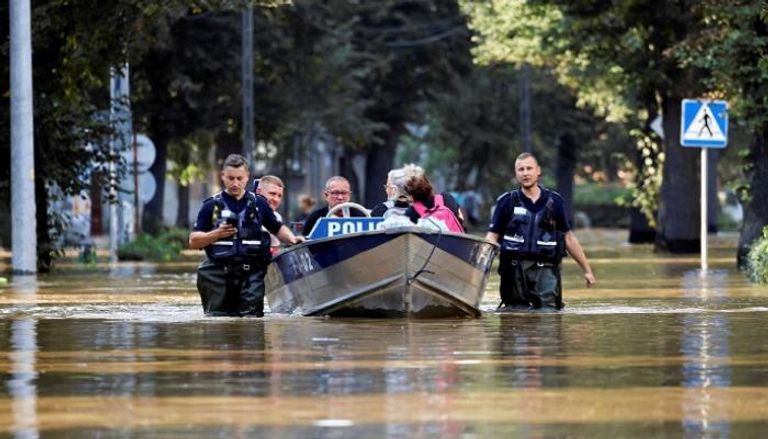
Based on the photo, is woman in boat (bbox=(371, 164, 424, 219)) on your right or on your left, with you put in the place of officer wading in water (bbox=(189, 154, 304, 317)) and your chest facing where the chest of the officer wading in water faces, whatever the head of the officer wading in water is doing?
on your left

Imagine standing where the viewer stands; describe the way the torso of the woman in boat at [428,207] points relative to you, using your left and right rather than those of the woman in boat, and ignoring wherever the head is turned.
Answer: facing away from the viewer and to the left of the viewer

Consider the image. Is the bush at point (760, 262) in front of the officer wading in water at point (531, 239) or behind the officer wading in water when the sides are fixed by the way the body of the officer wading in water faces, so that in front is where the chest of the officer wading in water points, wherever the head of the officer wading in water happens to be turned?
behind

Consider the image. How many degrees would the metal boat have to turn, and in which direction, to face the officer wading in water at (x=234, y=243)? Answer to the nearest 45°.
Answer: approximately 90° to its right
